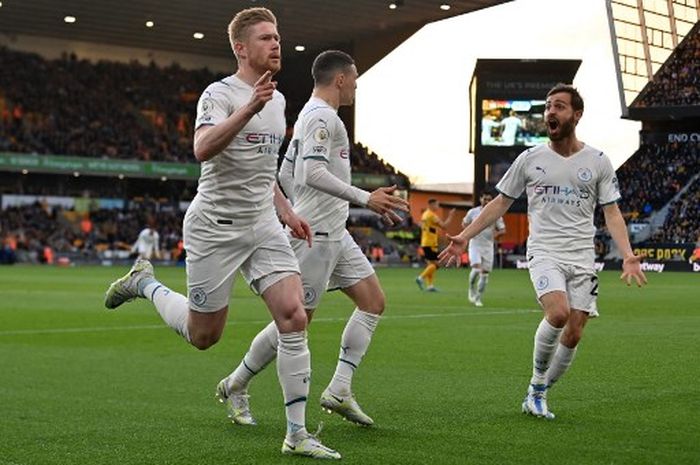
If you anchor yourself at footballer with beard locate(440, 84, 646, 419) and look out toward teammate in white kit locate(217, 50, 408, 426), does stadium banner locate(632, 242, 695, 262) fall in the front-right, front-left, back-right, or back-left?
back-right

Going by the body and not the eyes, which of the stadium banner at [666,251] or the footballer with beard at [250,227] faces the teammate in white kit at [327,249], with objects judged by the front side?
the stadium banner

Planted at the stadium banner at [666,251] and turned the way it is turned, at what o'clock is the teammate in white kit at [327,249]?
The teammate in white kit is roughly at 12 o'clock from the stadium banner.

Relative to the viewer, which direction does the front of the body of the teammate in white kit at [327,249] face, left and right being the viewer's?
facing to the right of the viewer

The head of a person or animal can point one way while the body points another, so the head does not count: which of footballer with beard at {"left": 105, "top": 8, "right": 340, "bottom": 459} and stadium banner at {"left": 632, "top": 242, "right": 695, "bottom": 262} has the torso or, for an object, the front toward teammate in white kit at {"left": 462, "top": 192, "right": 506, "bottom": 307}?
the stadium banner

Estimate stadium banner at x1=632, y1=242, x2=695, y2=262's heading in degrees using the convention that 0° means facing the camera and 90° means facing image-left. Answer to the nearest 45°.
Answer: approximately 0°

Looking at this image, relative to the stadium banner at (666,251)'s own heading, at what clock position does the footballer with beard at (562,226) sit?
The footballer with beard is roughly at 12 o'clock from the stadium banner.

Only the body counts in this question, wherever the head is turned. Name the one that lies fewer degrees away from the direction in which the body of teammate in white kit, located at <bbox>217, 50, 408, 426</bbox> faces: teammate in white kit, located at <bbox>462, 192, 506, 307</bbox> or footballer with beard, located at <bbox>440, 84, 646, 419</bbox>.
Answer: the footballer with beard

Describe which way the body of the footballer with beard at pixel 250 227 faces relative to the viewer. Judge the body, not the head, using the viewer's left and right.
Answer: facing the viewer and to the right of the viewer

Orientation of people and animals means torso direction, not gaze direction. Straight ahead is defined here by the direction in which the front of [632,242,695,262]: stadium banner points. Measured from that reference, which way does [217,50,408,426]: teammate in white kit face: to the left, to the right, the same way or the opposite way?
to the left
